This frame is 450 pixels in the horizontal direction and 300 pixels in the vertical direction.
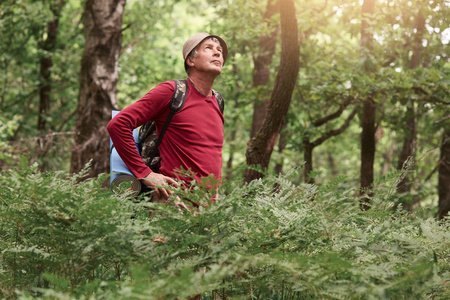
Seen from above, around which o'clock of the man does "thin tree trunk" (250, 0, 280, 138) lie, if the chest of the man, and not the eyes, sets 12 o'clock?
The thin tree trunk is roughly at 8 o'clock from the man.

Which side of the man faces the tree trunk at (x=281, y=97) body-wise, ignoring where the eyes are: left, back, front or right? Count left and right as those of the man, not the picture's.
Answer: left

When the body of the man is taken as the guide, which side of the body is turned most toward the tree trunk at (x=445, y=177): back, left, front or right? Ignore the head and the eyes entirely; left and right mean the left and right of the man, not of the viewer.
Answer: left

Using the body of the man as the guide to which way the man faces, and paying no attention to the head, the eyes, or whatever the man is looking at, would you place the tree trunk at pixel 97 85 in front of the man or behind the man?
behind

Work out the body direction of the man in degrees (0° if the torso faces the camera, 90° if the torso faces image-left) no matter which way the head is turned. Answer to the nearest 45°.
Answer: approximately 315°

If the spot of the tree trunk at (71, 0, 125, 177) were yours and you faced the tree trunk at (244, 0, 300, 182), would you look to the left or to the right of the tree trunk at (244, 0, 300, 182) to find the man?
right

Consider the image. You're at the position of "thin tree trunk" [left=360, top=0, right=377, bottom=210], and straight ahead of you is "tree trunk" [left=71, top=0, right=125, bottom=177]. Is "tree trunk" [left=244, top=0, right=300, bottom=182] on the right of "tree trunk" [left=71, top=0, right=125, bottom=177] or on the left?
left
